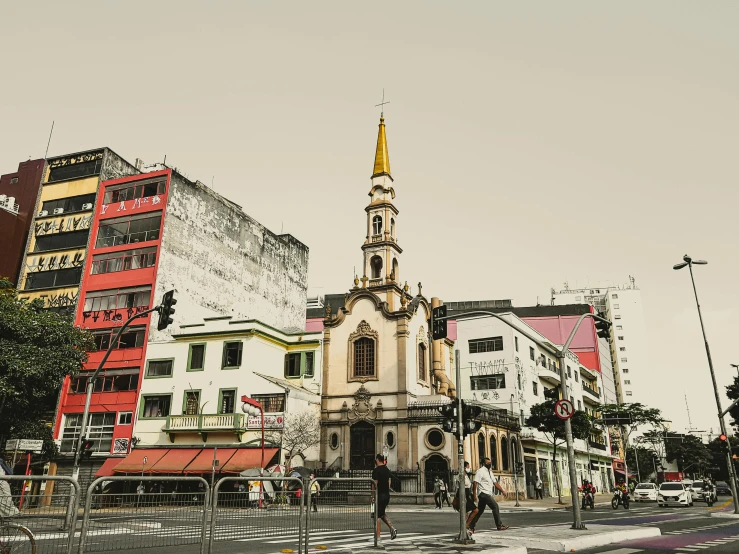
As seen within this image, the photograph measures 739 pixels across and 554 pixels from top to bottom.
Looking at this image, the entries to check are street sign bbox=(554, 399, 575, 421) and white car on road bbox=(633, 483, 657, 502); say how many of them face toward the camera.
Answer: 2

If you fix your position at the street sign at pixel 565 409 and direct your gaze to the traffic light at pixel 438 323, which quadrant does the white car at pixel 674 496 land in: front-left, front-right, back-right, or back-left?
back-right

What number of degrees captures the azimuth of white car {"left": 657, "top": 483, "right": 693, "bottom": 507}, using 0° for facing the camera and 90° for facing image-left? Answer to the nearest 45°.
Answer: approximately 45°

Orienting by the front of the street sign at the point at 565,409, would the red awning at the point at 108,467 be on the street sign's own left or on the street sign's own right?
on the street sign's own right

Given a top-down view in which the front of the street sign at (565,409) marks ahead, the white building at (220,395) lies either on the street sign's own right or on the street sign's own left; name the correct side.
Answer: on the street sign's own right
